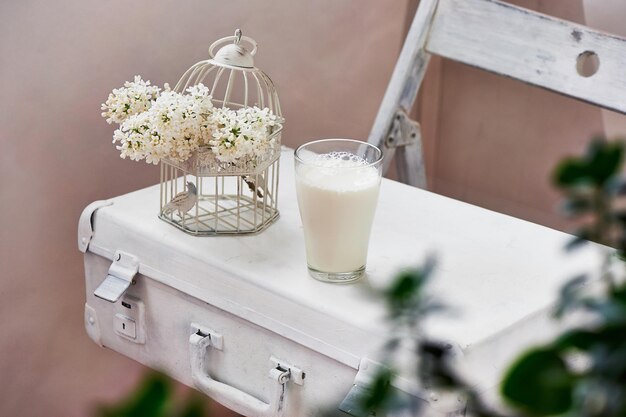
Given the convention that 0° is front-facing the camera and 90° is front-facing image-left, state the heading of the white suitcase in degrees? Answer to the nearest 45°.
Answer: approximately 45°

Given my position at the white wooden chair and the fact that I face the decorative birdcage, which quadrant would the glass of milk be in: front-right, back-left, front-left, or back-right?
front-left
